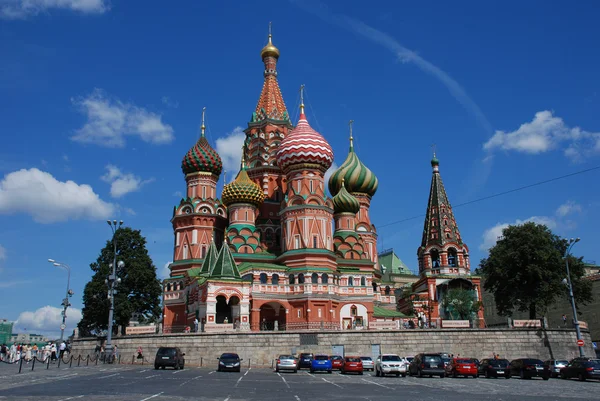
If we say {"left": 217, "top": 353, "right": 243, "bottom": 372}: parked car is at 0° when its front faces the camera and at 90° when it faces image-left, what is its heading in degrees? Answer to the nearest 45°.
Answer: approximately 0°

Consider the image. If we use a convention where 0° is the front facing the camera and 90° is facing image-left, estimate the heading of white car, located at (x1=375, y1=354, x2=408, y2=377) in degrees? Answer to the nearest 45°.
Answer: approximately 315°

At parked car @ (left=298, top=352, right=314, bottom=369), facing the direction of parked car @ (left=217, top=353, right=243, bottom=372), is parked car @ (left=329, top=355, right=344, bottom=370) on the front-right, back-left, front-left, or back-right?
back-left
